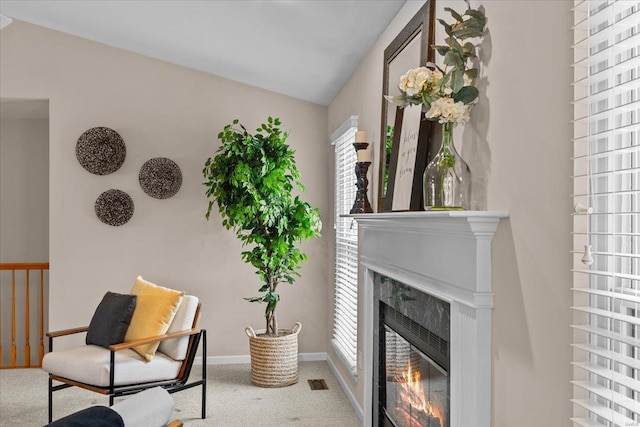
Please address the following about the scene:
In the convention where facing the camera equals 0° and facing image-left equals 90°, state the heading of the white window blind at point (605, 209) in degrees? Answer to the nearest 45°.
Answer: approximately 45°

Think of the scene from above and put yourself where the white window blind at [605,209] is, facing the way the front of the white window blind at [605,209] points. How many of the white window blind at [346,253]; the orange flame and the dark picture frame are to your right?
3

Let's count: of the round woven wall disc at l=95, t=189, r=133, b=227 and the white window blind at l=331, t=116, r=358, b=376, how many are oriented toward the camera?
1

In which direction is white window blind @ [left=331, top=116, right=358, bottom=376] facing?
to the viewer's left

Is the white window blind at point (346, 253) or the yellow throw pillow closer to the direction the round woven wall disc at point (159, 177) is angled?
the yellow throw pillow

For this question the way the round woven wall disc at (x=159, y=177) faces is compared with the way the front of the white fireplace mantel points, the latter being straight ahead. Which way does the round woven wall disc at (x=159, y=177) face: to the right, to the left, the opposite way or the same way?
to the left

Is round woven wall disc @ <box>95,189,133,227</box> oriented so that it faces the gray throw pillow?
yes

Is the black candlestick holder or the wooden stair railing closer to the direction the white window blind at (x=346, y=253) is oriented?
the wooden stair railing

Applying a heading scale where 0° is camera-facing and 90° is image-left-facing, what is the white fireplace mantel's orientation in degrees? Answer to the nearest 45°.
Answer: approximately 45°

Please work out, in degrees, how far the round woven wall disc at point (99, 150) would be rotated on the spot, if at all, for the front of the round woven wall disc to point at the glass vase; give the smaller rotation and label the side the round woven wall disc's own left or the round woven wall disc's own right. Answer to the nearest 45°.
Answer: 0° — it already faces it
